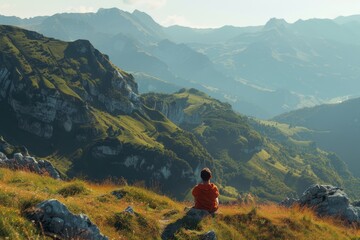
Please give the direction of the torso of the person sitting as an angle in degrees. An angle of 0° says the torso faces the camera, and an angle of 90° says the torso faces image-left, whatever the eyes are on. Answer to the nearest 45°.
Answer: approximately 180°

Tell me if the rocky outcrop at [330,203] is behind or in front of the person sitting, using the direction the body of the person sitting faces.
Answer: in front

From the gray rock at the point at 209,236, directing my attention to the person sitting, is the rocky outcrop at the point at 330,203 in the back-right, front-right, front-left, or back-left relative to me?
front-right

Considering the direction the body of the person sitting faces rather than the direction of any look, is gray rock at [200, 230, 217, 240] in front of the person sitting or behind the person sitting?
behind

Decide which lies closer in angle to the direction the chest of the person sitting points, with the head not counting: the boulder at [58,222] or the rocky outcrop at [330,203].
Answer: the rocky outcrop

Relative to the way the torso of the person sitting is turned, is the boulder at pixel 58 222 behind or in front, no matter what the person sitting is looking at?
behind

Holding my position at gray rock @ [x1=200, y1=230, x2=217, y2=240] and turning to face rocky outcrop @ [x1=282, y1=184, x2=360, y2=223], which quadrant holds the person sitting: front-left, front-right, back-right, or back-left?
front-left

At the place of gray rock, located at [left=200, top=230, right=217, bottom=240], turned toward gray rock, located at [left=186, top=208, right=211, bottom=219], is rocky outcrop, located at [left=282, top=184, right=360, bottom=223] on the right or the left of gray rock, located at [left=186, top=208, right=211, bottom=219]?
right
